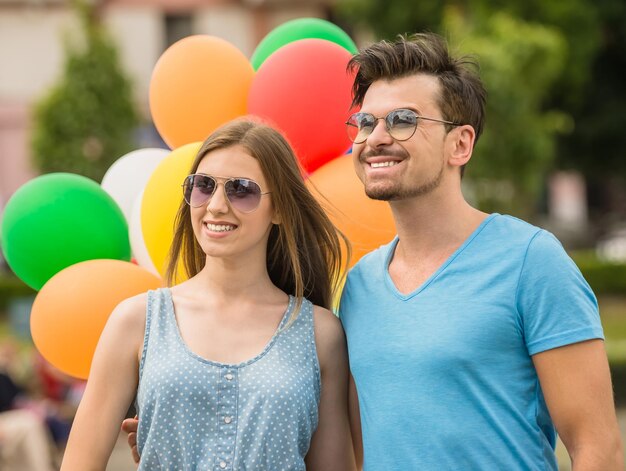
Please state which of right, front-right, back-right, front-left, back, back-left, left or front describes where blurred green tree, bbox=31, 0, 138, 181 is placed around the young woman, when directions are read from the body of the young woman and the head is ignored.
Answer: back

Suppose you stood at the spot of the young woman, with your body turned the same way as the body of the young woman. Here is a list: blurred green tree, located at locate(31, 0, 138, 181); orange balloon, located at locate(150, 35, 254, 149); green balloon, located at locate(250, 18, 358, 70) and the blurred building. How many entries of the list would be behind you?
4

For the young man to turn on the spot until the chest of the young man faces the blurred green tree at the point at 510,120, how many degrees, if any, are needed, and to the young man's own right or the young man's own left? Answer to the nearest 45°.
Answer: approximately 135° to the young man's own right

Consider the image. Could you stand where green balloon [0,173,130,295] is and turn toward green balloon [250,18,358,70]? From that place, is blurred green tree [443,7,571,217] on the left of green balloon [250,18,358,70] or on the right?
left

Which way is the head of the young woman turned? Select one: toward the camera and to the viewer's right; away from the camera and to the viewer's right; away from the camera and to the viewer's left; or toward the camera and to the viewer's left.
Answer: toward the camera and to the viewer's left

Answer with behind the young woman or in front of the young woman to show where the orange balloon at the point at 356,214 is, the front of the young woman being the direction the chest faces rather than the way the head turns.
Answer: behind

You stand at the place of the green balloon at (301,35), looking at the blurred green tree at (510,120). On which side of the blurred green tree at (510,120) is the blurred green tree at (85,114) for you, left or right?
left

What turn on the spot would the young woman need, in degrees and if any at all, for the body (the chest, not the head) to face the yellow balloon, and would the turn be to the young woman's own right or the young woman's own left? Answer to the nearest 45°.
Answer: approximately 180°

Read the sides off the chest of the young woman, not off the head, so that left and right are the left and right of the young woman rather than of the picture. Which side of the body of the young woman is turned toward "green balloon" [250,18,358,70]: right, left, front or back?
back

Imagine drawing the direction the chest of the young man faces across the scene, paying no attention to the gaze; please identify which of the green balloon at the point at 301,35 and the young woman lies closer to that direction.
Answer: the young woman

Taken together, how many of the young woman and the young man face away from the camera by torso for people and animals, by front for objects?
0

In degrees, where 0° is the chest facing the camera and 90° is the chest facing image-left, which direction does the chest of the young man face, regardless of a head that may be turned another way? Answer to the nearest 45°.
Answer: approximately 45°

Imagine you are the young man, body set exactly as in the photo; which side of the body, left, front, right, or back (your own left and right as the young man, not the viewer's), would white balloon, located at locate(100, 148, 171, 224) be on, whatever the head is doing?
right

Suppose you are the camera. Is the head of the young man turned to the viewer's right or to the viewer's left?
to the viewer's left

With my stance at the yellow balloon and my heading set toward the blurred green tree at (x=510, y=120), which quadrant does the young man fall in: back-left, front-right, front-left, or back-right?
back-right
